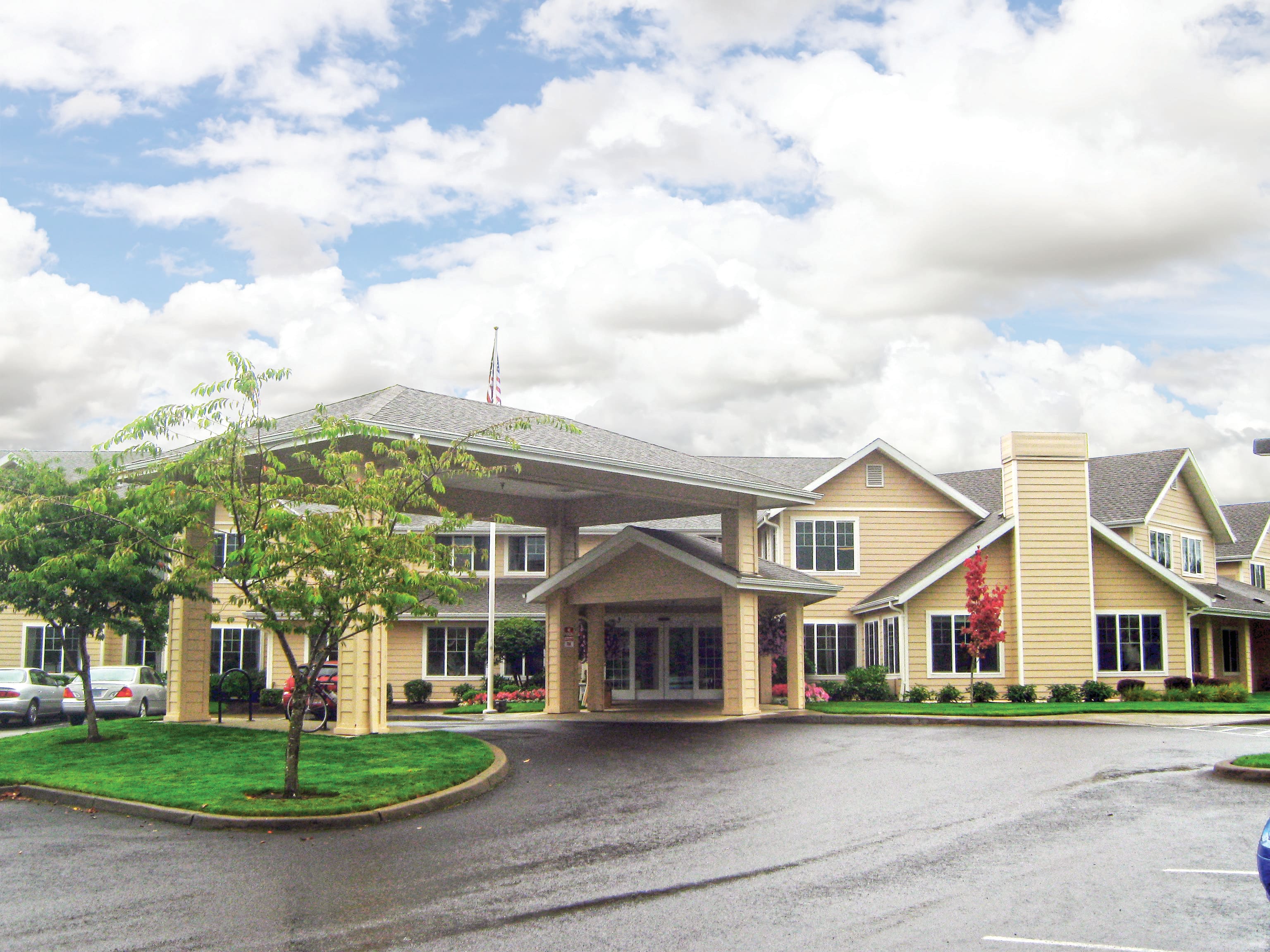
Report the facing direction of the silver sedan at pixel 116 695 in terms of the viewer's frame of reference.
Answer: facing away from the viewer and to the right of the viewer

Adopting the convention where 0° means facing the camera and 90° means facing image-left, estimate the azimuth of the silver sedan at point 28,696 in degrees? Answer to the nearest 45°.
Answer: approximately 225°

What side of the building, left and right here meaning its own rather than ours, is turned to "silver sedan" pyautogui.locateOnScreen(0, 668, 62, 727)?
right

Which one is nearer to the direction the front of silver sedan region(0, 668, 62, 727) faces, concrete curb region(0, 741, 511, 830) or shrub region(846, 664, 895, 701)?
the shrub

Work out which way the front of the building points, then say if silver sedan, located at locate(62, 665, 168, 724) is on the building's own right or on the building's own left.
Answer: on the building's own right

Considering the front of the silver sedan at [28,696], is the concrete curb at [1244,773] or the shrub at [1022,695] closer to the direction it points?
the shrub

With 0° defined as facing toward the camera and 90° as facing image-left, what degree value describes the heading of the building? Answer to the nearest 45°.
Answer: approximately 0°

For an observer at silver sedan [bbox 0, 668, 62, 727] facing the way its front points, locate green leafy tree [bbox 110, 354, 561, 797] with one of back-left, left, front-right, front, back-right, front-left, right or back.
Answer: back-right

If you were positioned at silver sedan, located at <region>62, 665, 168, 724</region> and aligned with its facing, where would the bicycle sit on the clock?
The bicycle is roughly at 4 o'clock from the silver sedan.

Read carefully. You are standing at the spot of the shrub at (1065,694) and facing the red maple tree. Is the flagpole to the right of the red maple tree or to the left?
right
